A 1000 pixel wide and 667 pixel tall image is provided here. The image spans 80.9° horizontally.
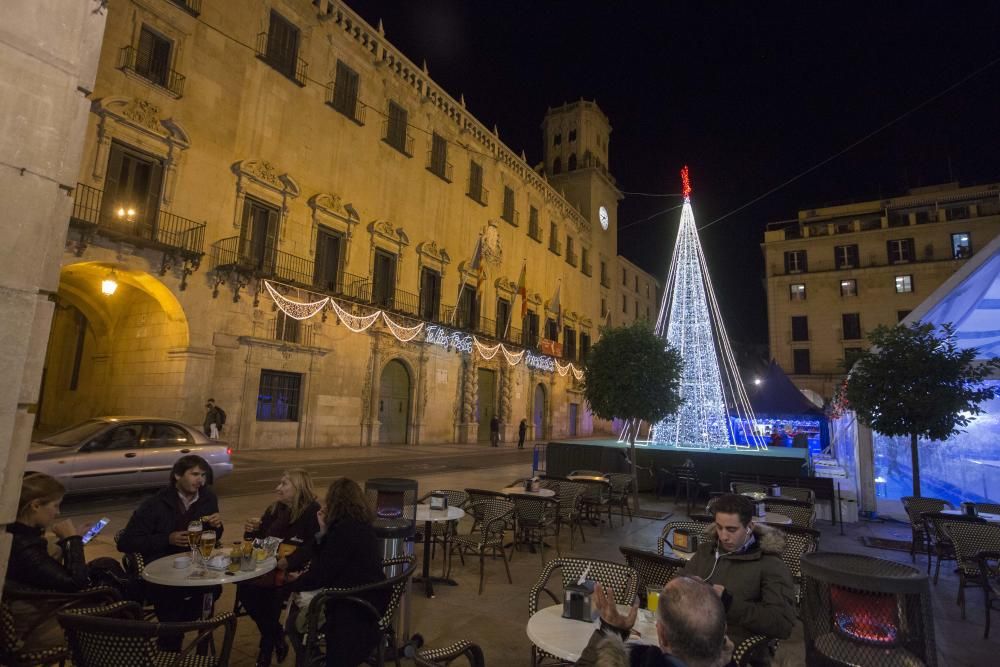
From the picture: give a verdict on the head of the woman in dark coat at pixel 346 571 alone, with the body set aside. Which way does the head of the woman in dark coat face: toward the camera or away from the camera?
away from the camera

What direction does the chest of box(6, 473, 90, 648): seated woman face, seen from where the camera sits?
to the viewer's right

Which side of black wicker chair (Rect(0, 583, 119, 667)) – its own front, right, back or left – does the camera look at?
right

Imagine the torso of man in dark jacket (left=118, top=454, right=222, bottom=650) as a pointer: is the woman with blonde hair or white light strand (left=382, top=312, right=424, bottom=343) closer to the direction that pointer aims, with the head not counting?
the woman with blonde hair

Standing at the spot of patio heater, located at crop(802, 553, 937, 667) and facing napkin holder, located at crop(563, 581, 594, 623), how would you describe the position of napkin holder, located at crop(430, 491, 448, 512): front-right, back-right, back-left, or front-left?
front-right

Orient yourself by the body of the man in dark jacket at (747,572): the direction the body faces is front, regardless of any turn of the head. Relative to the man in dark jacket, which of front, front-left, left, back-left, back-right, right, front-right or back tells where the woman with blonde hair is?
front-right

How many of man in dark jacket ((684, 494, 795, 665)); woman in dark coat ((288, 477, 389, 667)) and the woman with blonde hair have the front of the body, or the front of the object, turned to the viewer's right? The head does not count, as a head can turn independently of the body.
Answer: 0

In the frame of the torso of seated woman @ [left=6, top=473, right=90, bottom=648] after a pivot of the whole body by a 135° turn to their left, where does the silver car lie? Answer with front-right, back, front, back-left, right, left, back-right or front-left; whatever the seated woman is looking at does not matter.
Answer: front-right

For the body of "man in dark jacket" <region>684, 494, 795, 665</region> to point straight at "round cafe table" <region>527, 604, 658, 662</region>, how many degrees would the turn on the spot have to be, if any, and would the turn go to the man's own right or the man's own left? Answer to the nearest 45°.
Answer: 0° — they already face it

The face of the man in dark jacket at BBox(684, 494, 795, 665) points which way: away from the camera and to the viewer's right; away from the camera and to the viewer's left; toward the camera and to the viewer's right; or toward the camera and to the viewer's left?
toward the camera and to the viewer's left

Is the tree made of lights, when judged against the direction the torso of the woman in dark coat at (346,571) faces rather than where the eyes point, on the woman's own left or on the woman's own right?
on the woman's own right

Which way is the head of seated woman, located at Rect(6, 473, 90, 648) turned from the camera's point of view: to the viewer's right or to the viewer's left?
to the viewer's right

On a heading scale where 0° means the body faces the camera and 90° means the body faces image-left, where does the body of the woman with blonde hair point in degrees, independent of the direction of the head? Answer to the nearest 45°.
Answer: approximately 90°
